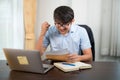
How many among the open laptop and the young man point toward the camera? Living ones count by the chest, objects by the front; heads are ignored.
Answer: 1

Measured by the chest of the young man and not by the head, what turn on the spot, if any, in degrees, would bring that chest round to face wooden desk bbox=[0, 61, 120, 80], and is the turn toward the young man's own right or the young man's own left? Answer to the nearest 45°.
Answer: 0° — they already face it

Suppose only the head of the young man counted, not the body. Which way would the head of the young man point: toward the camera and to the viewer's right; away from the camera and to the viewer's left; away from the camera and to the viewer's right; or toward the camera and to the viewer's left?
toward the camera and to the viewer's left

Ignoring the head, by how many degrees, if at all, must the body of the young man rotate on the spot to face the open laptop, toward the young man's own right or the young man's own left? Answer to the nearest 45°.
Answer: approximately 45° to the young man's own right

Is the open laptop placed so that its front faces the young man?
yes

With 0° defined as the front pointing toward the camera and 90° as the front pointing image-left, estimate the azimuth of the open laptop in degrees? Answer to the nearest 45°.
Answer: approximately 225°

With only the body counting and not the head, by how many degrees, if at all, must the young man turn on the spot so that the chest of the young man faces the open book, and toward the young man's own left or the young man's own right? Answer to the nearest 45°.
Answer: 0° — they already face it
